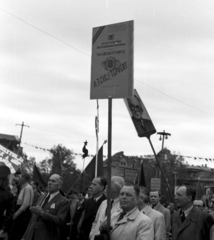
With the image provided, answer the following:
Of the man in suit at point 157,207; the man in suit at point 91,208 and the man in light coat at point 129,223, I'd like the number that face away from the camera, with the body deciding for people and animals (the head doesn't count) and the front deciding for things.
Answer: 0

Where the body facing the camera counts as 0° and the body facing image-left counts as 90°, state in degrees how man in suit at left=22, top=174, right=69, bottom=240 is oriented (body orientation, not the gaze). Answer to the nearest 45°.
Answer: approximately 45°

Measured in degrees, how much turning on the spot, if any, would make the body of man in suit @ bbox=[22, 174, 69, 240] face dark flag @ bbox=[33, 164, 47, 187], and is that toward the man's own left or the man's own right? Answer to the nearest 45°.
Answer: approximately 135° to the man's own right

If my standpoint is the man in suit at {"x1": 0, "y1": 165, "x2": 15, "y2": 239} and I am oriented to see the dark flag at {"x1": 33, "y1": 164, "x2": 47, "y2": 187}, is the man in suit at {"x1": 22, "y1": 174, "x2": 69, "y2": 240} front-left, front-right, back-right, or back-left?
front-right

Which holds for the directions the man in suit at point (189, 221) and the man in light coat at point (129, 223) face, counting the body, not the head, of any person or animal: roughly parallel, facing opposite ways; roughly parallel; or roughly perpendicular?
roughly parallel

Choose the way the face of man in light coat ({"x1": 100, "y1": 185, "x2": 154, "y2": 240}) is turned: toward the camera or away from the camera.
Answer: toward the camera

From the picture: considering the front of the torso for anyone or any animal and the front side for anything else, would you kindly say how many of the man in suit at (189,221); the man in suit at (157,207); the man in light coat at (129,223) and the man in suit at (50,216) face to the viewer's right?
0

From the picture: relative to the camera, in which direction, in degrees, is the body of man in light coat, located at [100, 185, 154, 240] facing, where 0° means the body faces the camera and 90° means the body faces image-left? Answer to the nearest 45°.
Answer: approximately 45°
